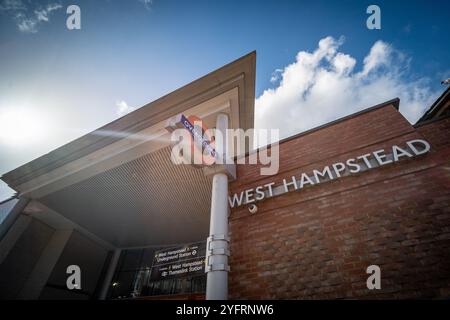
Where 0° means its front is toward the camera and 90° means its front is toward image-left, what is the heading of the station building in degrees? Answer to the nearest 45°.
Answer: approximately 45°
